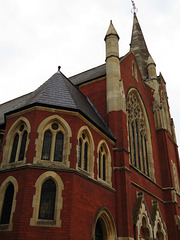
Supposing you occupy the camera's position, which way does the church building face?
facing the viewer and to the right of the viewer
